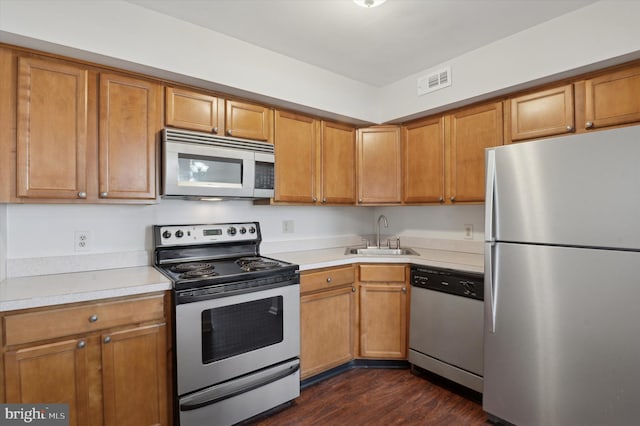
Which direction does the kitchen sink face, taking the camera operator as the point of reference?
facing the viewer

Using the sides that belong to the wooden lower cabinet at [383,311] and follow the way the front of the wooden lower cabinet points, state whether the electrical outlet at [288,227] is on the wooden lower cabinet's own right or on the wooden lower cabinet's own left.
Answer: on the wooden lower cabinet's own right

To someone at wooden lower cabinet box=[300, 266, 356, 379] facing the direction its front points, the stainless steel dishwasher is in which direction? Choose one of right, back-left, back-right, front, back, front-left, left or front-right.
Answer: front-left

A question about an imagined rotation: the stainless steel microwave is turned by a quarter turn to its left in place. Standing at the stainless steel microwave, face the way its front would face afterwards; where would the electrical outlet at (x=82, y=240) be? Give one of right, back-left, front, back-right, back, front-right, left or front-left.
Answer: back-left

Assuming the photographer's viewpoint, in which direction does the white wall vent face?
facing the viewer and to the left of the viewer

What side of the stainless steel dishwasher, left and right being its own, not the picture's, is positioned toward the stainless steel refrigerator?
left

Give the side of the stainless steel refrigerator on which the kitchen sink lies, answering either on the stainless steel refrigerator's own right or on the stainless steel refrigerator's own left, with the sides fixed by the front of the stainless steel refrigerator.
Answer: on the stainless steel refrigerator's own right

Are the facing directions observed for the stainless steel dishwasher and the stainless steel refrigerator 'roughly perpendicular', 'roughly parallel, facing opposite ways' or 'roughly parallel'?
roughly parallel

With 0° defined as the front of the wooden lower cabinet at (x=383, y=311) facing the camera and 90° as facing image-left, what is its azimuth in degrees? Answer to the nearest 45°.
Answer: approximately 0°

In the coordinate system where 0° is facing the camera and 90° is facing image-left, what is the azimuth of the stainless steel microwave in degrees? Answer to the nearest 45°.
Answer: approximately 315°

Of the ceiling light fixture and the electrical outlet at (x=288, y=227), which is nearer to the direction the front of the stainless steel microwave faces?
the ceiling light fixture
